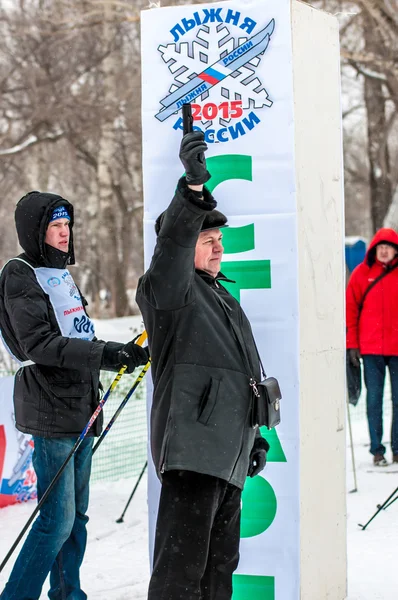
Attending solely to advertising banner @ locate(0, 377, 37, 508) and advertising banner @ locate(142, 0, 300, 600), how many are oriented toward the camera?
2

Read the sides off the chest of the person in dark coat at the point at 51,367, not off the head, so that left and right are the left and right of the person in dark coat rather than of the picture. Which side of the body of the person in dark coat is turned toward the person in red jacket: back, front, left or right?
left

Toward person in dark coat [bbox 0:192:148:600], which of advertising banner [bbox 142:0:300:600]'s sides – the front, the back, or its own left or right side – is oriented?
right

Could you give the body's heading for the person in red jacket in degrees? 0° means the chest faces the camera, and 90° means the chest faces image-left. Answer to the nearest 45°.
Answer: approximately 0°

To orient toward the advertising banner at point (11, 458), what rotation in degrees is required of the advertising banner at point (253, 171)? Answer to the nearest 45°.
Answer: approximately 135° to its right

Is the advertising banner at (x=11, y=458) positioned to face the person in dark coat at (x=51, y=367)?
yes

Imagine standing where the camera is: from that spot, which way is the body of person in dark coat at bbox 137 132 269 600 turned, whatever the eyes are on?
to the viewer's right
